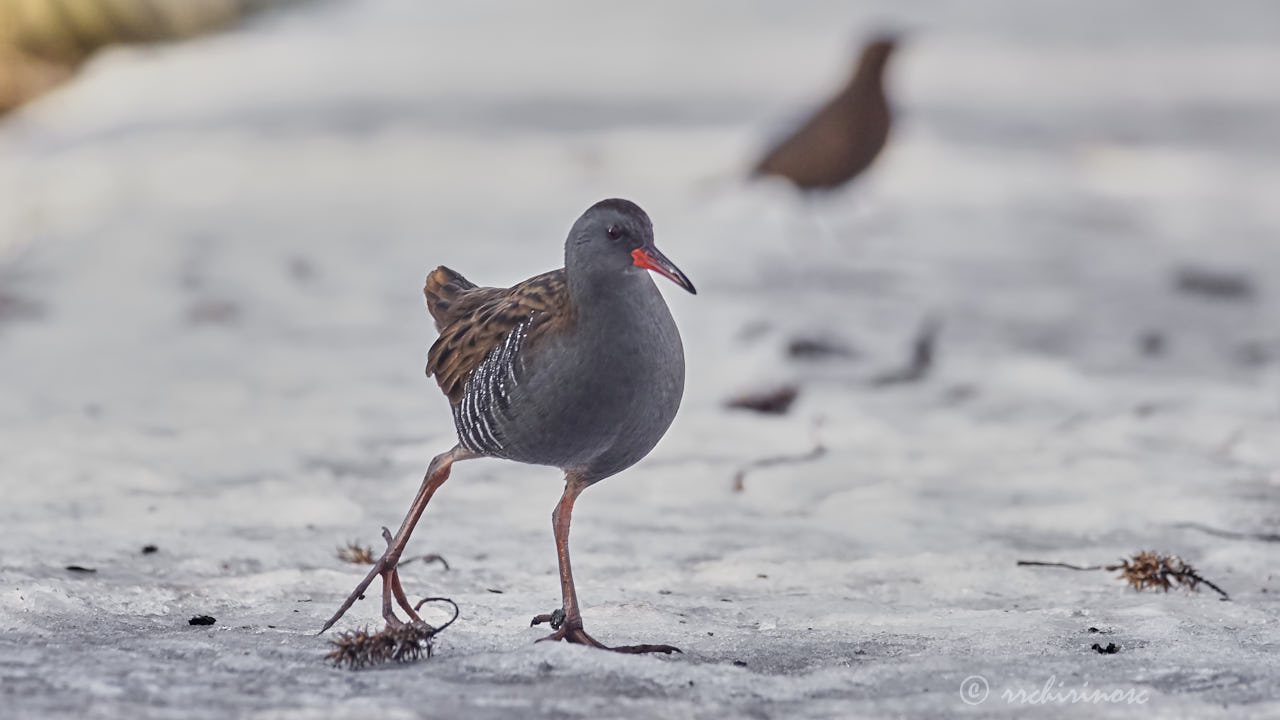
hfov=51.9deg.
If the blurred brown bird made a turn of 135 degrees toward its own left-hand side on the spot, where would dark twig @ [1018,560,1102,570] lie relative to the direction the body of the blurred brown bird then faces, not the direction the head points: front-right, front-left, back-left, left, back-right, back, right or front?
back-left

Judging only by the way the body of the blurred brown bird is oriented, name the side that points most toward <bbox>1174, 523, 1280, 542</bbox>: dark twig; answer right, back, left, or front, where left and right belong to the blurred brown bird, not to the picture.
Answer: right

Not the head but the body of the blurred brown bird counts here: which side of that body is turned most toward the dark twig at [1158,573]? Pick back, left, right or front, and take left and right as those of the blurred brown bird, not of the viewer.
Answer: right

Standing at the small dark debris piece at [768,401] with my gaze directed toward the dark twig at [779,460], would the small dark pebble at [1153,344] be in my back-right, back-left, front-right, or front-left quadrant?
back-left

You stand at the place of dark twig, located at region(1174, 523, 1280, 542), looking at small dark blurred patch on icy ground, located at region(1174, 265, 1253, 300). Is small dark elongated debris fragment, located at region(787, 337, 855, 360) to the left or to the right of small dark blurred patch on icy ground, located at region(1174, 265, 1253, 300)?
left

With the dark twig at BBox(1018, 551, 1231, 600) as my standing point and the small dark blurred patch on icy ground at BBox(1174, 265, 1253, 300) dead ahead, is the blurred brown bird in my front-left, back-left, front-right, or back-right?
front-left

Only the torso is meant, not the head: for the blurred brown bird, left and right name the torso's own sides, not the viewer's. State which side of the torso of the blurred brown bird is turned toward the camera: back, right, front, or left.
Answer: right
